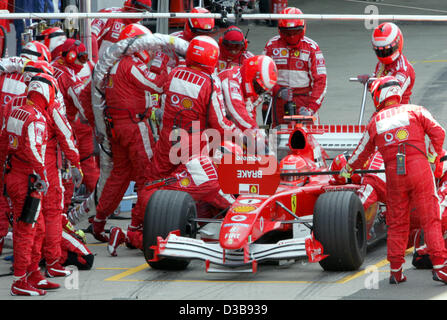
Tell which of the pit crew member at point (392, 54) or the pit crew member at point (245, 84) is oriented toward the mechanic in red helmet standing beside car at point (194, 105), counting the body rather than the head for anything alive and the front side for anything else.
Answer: the pit crew member at point (392, 54)

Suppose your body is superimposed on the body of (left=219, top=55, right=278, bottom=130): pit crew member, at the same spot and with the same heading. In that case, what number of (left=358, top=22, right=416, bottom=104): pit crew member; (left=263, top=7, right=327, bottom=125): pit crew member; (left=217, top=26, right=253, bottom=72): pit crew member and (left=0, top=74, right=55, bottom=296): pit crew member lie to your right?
1

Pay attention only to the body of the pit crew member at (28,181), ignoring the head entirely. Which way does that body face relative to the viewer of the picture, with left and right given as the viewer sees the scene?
facing away from the viewer and to the right of the viewer

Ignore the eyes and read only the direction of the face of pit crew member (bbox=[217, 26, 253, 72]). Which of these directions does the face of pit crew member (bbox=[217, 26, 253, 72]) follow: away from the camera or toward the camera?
toward the camera

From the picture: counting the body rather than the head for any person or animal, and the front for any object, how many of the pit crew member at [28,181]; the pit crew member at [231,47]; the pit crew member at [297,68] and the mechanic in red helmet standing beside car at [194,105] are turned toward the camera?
2

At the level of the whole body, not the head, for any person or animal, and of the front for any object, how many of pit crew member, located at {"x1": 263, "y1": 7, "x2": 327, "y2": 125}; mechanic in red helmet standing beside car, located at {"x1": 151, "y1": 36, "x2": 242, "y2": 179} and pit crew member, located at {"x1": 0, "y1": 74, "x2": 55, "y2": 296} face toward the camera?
1

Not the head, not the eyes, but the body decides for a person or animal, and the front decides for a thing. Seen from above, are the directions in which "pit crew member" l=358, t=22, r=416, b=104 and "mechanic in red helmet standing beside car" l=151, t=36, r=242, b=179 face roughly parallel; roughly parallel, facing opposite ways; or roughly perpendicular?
roughly parallel, facing opposite ways

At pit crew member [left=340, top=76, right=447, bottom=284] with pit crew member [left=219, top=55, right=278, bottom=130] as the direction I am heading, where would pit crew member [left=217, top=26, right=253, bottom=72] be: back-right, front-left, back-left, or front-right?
front-right

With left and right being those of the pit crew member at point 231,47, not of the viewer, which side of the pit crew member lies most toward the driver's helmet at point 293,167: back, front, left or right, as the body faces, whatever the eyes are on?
front

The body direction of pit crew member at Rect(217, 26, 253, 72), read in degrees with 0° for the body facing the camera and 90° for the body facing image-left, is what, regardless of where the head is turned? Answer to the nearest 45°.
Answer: approximately 0°

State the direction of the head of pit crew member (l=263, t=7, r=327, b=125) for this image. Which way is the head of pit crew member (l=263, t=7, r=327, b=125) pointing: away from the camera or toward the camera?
toward the camera

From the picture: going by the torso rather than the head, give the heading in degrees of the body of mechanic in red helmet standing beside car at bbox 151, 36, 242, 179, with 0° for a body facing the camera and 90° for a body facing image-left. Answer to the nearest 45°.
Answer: approximately 225°

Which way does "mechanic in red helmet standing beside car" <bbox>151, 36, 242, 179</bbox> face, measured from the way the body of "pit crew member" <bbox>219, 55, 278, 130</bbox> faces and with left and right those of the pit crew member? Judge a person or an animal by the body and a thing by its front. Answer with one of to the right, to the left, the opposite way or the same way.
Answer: to the left

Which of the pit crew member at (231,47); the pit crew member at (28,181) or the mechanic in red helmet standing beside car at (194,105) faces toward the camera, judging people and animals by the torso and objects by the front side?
the pit crew member at (231,47)

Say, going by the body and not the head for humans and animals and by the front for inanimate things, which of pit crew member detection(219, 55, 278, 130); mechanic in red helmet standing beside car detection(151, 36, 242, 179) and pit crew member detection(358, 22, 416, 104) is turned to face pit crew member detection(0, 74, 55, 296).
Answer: pit crew member detection(358, 22, 416, 104)

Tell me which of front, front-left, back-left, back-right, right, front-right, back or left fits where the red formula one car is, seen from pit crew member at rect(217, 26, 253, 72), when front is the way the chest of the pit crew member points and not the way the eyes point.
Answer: front
